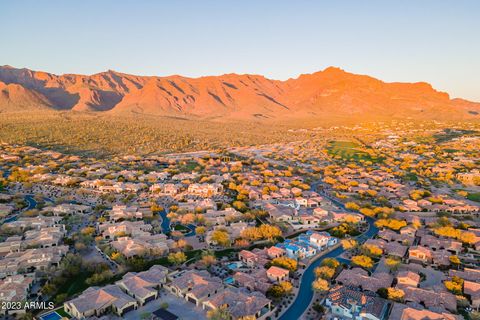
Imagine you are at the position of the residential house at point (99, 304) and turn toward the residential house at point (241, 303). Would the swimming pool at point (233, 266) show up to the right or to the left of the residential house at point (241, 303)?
left

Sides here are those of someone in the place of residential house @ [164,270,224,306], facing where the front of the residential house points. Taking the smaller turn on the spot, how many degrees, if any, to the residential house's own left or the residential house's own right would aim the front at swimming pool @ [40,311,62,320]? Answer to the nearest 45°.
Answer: approximately 45° to the residential house's own right

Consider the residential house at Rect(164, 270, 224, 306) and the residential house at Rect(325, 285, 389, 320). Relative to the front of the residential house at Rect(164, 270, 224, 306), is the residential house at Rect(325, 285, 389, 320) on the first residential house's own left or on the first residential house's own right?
on the first residential house's own left

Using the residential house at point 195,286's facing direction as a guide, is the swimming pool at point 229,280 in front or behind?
behind

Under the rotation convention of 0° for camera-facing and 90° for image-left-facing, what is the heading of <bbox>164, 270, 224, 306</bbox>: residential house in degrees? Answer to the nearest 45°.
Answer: approximately 45°

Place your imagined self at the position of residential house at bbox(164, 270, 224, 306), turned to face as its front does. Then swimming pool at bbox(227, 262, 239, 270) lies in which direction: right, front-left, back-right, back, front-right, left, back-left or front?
back

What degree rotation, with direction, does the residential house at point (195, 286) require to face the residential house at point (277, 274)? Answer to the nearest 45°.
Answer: approximately 135° to its left

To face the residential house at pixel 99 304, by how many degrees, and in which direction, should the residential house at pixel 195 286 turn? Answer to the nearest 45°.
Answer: approximately 45° to its right

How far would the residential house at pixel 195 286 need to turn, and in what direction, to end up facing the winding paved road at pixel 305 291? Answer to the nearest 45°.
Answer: approximately 135° to its left
